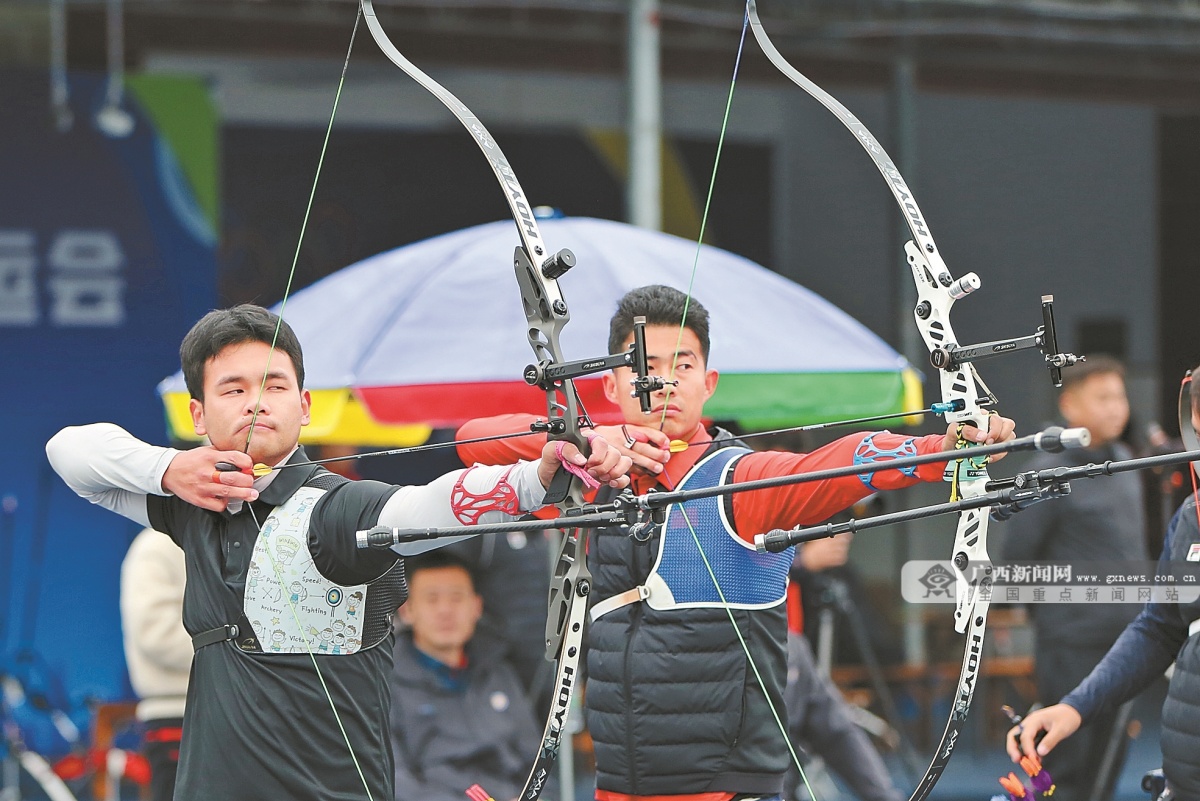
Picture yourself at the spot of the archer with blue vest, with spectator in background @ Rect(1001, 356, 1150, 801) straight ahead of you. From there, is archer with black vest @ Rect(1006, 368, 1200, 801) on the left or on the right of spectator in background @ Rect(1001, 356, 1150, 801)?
right

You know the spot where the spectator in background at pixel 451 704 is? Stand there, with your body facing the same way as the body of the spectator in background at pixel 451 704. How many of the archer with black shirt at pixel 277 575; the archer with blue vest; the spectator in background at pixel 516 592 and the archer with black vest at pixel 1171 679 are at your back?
1

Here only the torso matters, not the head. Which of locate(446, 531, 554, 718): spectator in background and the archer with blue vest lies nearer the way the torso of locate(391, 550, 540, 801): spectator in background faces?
the archer with blue vest

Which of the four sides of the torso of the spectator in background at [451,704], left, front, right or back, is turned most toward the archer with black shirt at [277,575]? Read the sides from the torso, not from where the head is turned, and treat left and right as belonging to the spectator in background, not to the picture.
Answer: front

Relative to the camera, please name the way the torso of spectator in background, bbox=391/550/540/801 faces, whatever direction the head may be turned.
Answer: toward the camera

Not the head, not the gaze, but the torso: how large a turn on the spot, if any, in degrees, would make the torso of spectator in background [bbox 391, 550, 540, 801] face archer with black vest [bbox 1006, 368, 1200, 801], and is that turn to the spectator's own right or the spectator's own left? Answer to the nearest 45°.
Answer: approximately 45° to the spectator's own left

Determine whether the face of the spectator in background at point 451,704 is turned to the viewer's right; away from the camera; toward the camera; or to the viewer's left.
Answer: toward the camera

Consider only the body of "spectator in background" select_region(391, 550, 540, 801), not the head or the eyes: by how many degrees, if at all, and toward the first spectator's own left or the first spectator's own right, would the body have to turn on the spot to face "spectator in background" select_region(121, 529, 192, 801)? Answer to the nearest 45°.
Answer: approximately 90° to the first spectator's own right

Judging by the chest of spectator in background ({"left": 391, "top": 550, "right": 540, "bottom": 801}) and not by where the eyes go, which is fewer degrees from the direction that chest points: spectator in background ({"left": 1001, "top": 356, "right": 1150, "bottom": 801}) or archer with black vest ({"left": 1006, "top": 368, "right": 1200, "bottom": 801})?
the archer with black vest

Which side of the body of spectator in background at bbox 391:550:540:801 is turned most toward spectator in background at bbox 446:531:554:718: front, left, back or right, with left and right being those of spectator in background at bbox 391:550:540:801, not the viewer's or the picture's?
back

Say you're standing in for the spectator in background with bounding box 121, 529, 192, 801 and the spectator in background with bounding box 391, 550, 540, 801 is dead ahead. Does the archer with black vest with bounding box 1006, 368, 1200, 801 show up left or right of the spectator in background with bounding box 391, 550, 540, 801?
right

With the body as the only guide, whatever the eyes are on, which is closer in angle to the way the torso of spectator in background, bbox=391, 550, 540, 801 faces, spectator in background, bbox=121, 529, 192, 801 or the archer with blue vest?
the archer with blue vest

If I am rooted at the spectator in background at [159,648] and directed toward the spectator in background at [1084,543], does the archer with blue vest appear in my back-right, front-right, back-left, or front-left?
front-right

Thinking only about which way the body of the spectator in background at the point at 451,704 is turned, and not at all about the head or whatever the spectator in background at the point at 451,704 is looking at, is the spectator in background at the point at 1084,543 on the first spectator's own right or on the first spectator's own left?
on the first spectator's own left

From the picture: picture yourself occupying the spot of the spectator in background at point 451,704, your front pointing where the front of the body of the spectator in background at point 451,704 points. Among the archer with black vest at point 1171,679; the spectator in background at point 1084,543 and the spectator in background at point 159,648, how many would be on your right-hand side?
1
